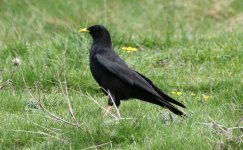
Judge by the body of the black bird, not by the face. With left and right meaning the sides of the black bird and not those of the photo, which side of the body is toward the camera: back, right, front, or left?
left
